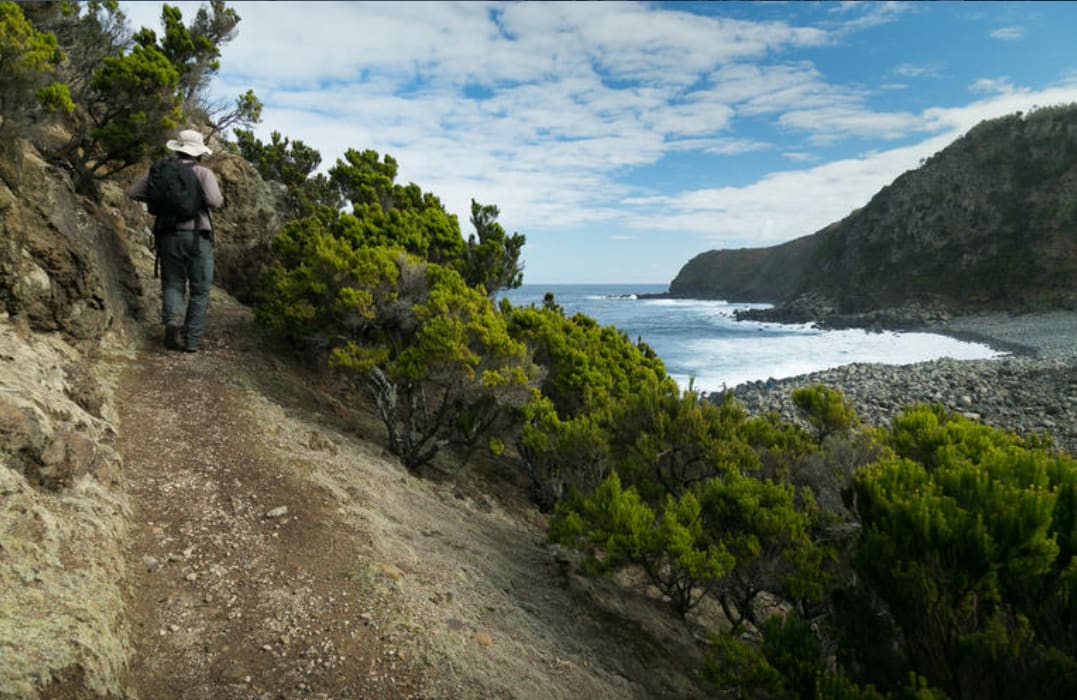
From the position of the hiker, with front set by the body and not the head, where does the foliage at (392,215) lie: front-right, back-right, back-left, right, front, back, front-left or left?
front-right

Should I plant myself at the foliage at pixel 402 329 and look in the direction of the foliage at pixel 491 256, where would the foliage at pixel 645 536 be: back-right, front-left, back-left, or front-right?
back-right

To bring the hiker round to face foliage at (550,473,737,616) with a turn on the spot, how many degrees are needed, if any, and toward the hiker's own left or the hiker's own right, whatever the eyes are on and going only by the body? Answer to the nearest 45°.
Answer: approximately 135° to the hiker's own right

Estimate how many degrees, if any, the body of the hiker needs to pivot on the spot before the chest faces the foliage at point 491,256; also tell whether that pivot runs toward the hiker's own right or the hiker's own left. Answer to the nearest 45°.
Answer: approximately 45° to the hiker's own right

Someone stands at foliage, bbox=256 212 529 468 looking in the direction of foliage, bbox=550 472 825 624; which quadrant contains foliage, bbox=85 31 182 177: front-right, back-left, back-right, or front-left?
back-right

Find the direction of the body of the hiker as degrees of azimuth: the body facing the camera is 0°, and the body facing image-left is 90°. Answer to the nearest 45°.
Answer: approximately 180°

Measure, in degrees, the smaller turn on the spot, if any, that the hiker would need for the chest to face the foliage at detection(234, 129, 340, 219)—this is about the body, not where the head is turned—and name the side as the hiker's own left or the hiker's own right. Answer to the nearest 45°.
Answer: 0° — they already face it

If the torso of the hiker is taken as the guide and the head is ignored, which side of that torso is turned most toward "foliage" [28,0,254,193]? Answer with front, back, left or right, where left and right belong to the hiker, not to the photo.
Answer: front

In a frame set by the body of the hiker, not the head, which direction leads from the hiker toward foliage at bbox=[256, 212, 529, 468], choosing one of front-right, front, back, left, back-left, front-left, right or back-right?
right

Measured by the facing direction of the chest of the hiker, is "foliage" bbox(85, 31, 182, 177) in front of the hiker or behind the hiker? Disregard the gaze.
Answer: in front

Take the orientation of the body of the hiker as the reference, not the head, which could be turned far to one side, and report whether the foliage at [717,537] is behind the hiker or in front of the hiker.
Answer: behind

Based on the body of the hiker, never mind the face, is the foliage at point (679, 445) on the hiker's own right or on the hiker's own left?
on the hiker's own right

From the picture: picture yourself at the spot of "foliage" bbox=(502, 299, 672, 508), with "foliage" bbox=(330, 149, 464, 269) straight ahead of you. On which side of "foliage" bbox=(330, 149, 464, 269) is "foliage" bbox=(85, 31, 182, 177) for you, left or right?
left

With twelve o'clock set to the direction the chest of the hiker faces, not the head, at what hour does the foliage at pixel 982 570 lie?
The foliage is roughly at 5 o'clock from the hiker.
